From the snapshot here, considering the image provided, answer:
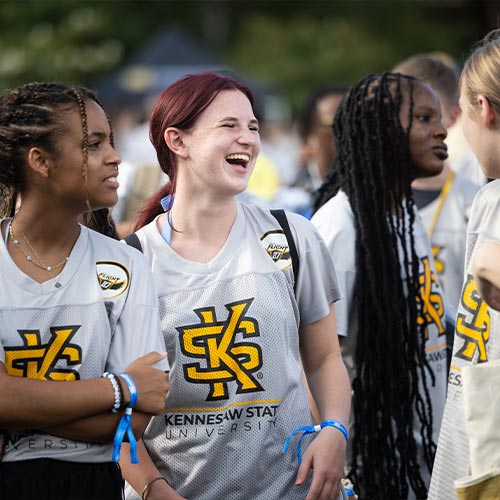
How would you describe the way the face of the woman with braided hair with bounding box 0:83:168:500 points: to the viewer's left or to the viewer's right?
to the viewer's right

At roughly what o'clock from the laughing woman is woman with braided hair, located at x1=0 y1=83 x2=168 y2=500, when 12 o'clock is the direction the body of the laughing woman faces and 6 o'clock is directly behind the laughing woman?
The woman with braided hair is roughly at 2 o'clock from the laughing woman.

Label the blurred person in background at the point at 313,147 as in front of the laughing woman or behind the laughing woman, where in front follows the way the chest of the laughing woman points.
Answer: behind

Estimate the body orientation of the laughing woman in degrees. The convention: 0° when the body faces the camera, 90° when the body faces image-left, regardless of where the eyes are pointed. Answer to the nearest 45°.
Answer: approximately 0°

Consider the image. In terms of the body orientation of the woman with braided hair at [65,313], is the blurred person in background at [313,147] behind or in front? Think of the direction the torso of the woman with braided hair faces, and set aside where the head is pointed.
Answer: behind

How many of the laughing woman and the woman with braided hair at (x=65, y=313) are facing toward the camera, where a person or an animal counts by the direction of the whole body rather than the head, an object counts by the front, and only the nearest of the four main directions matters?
2

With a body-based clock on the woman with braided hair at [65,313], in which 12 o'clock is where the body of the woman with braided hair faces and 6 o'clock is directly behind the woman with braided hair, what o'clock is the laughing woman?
The laughing woman is roughly at 8 o'clock from the woman with braided hair.

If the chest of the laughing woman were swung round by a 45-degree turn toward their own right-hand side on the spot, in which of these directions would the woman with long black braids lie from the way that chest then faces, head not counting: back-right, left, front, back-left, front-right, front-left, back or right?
back
